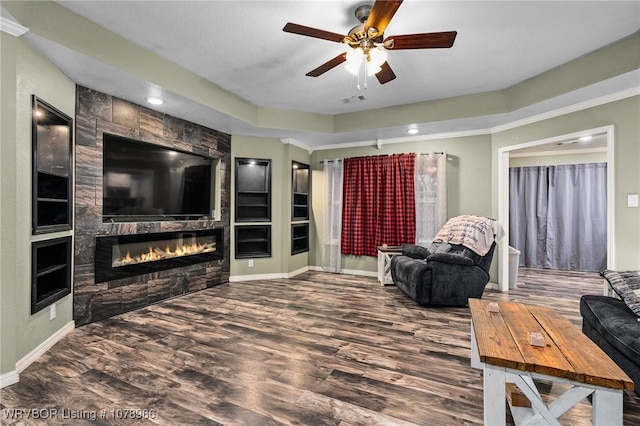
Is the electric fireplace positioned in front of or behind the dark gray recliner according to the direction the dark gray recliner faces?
in front

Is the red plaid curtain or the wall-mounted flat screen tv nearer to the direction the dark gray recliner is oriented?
the wall-mounted flat screen tv

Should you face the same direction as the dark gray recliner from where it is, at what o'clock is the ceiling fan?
The ceiling fan is roughly at 11 o'clock from the dark gray recliner.

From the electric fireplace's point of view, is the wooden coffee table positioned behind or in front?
in front

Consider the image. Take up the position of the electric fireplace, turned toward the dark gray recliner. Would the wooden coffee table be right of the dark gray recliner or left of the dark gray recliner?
right

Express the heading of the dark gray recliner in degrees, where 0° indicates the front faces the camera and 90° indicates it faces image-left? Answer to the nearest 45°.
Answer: approximately 45°

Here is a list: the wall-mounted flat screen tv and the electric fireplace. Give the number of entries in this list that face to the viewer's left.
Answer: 0

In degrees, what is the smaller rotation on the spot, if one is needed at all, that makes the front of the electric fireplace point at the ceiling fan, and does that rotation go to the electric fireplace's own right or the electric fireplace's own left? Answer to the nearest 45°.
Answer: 0° — it already faces it

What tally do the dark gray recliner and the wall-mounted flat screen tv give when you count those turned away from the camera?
0

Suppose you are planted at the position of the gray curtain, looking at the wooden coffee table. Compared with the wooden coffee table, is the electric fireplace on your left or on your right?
right

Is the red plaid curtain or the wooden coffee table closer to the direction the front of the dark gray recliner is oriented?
the wooden coffee table

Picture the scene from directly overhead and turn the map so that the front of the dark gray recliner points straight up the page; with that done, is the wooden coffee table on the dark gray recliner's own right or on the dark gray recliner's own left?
on the dark gray recliner's own left

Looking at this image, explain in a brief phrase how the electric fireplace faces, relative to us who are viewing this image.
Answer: facing the viewer and to the right of the viewer

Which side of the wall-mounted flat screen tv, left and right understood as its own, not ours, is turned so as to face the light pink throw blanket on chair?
front
